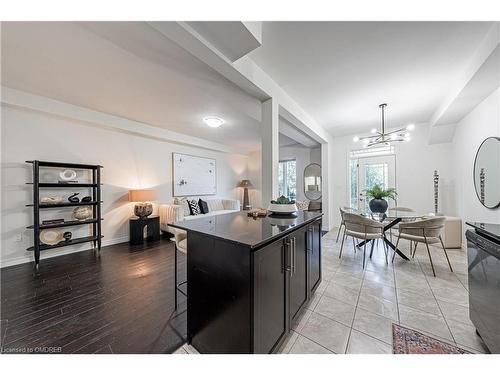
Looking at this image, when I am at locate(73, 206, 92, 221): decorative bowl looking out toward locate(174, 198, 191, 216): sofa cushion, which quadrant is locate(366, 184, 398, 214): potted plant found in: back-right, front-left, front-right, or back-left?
front-right

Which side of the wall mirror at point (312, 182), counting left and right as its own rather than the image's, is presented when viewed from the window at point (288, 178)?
right

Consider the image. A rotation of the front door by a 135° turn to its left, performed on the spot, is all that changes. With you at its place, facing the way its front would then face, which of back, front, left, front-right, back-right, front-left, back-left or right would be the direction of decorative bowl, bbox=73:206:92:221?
back

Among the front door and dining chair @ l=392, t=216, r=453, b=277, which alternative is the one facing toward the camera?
the front door

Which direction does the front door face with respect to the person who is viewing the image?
facing the viewer

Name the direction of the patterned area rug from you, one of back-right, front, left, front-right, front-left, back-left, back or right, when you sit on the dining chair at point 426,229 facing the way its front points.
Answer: back-left

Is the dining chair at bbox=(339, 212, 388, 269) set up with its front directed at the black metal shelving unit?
no

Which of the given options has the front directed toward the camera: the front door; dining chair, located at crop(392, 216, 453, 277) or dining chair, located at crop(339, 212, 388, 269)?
the front door

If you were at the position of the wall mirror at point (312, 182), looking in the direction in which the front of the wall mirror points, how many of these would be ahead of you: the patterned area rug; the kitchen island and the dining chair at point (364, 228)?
3

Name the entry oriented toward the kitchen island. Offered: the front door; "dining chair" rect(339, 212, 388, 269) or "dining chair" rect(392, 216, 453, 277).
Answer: the front door

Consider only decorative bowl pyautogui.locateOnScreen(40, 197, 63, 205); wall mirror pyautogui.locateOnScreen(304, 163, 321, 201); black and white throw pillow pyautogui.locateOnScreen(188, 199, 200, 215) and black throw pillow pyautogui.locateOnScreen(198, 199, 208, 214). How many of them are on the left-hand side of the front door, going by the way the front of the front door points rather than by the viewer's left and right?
0

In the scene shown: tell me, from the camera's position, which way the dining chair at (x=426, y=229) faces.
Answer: facing away from the viewer and to the left of the viewer

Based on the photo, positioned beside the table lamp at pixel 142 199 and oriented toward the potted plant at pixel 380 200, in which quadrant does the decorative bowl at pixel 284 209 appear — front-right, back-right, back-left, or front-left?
front-right

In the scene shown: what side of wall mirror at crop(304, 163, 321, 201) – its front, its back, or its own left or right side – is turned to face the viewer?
front

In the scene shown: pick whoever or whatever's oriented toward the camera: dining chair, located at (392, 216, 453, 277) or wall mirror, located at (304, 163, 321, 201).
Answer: the wall mirror

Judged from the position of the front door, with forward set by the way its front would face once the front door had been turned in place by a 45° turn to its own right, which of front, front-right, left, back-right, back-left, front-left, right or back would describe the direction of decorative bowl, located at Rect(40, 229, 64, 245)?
front

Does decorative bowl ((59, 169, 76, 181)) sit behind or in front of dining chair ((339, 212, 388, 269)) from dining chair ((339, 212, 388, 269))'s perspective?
behind

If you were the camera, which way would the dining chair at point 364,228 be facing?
facing away from the viewer and to the right of the viewer
